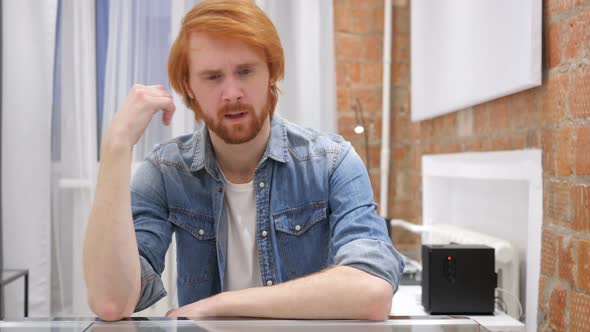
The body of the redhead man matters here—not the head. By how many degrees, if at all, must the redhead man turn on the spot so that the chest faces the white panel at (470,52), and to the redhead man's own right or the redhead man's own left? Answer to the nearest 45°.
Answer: approximately 135° to the redhead man's own left

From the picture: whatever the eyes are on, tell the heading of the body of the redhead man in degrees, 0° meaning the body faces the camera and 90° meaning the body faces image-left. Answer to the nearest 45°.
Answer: approximately 0°

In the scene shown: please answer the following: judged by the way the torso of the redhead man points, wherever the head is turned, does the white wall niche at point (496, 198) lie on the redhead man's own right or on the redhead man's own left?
on the redhead man's own left

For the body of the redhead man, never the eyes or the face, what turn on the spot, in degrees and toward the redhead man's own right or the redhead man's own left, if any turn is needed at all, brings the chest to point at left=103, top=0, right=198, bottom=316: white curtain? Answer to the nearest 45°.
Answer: approximately 180°

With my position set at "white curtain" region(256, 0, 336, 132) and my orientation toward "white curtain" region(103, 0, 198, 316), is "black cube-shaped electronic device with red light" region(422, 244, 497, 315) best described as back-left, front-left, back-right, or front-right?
back-left

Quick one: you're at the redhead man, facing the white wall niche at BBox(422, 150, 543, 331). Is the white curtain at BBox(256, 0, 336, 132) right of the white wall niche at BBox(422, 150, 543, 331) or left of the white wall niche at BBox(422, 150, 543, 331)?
left

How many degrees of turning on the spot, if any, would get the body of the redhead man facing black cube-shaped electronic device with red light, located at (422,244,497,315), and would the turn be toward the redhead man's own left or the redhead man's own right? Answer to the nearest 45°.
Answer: approximately 135° to the redhead man's own left

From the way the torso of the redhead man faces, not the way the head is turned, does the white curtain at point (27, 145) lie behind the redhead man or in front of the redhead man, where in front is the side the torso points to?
behind
